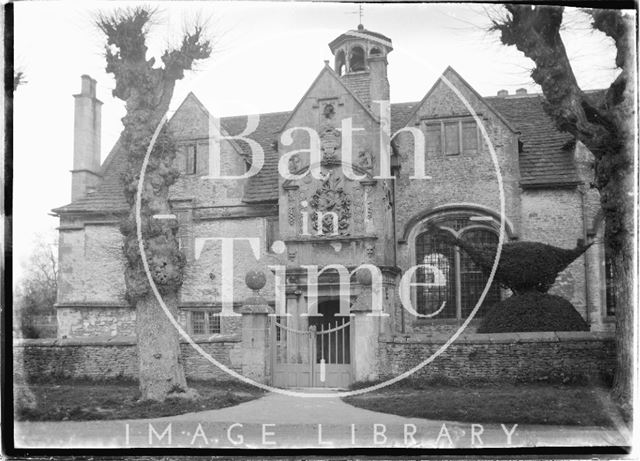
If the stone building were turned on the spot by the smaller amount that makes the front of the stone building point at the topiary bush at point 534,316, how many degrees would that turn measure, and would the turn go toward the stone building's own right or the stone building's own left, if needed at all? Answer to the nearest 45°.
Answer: approximately 45° to the stone building's own left

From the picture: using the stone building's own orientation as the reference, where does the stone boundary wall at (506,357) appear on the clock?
The stone boundary wall is roughly at 11 o'clock from the stone building.

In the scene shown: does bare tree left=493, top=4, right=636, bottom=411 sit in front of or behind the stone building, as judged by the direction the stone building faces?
in front

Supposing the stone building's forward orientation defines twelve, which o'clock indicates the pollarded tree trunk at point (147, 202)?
The pollarded tree trunk is roughly at 1 o'clock from the stone building.

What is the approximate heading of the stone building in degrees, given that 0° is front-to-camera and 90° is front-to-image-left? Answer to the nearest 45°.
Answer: approximately 0°
